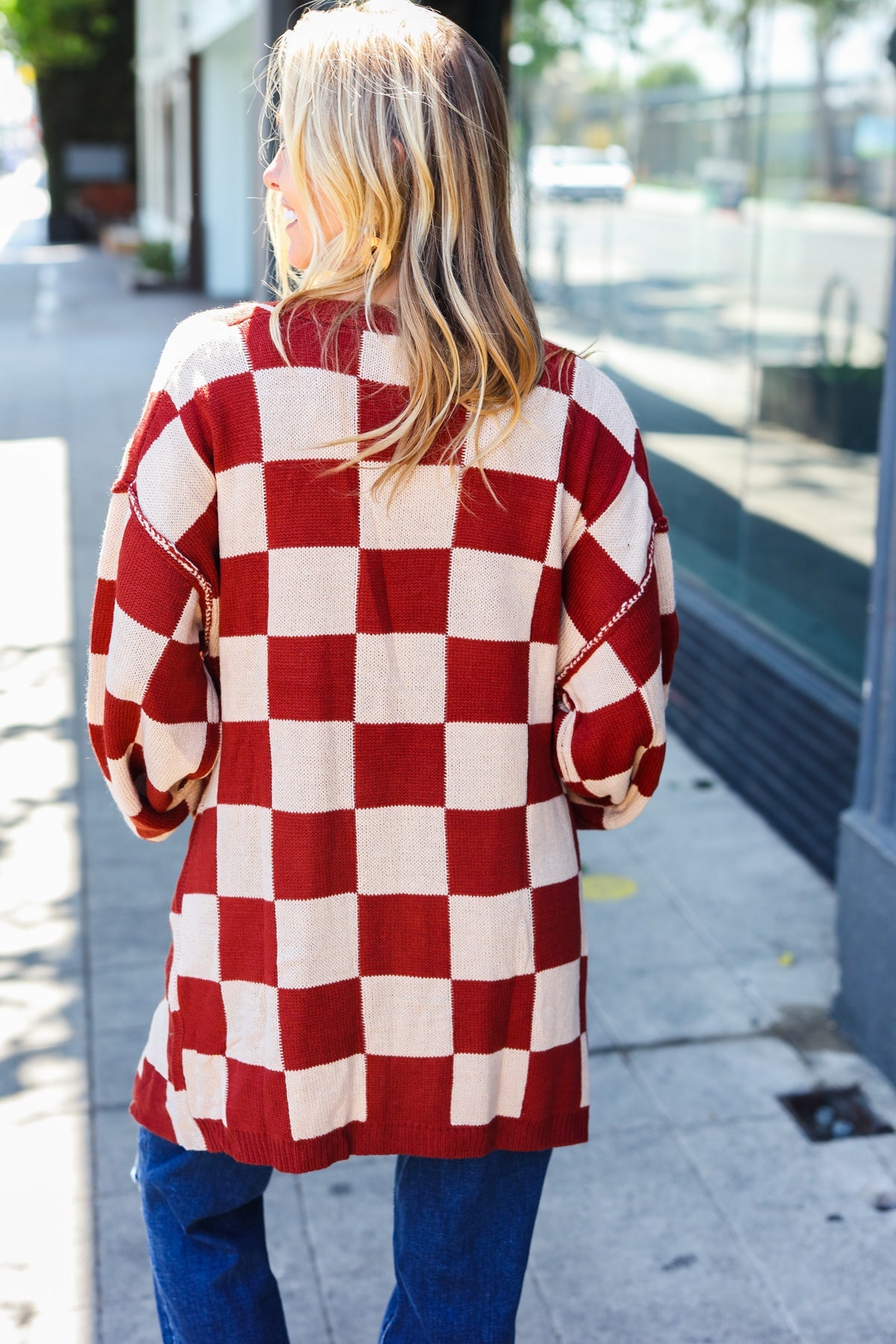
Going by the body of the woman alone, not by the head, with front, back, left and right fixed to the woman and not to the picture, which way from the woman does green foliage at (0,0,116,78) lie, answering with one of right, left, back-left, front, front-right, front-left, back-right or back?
front

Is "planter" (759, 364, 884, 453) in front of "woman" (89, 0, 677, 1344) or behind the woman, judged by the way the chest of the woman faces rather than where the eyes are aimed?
in front

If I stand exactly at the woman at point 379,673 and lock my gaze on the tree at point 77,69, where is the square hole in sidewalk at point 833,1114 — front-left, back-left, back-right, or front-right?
front-right

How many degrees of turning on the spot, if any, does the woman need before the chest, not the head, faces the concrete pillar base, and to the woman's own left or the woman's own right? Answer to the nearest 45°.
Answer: approximately 45° to the woman's own right

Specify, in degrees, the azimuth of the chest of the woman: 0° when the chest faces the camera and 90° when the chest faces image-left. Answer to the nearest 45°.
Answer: approximately 180°

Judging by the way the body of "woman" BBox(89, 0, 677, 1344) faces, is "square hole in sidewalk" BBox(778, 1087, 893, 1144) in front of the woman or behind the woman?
in front

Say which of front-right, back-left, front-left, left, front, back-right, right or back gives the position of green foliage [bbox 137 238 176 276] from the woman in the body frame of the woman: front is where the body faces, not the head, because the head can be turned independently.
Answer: front

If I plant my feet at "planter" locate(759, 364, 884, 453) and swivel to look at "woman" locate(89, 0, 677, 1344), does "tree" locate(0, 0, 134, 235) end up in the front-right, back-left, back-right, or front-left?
back-right

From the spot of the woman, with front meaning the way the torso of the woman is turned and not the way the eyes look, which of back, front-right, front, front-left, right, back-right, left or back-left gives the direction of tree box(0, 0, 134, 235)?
front
